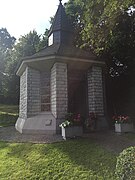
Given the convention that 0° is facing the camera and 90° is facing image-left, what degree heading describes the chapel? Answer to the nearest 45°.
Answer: approximately 315°

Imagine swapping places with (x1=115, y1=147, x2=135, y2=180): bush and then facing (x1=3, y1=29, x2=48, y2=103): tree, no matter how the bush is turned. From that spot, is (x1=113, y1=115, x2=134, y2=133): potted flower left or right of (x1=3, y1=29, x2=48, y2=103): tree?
right

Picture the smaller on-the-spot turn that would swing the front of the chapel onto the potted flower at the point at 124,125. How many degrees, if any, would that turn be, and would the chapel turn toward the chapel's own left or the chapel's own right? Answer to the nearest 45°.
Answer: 0° — it already faces it

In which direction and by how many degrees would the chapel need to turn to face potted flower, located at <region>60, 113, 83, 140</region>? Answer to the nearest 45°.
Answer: approximately 45° to its right

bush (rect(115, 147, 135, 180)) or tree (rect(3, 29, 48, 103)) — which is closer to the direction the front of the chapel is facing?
the bush

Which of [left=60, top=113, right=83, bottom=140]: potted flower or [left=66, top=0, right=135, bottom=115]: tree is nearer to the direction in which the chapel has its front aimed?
the potted flower

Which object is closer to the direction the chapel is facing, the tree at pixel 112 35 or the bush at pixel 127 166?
the bush
